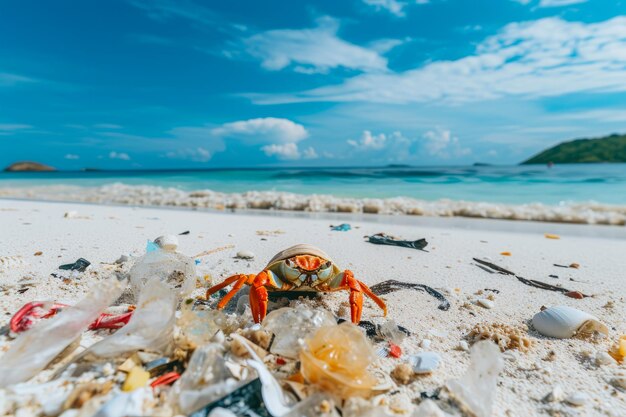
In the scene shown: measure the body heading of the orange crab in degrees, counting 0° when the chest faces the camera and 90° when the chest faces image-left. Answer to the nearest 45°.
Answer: approximately 0°

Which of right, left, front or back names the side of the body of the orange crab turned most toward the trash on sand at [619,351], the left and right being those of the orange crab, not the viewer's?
left

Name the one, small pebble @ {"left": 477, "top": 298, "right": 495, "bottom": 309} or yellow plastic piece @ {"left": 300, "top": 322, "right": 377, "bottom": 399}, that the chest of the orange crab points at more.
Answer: the yellow plastic piece

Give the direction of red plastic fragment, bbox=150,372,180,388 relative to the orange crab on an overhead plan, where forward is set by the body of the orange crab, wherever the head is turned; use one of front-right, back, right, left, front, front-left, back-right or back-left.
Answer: front-right

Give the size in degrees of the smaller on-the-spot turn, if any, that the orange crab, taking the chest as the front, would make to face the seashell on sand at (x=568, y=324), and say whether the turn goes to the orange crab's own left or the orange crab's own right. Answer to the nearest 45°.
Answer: approximately 90° to the orange crab's own left

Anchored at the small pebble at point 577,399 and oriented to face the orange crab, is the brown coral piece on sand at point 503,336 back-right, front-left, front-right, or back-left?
front-right

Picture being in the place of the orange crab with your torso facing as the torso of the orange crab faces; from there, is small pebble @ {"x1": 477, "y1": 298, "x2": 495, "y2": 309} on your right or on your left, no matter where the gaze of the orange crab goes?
on your left

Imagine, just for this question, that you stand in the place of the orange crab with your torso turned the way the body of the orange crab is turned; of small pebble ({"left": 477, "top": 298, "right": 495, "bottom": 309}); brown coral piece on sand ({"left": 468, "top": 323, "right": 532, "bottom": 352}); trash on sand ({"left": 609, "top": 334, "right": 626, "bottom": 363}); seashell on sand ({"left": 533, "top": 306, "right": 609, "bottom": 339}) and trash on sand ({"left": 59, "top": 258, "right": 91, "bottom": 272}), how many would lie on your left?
4

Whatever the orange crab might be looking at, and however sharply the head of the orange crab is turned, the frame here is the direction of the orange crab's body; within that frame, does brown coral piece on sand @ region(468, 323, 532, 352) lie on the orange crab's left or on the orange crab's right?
on the orange crab's left

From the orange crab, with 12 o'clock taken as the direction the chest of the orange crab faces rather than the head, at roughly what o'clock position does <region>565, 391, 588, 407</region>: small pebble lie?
The small pebble is roughly at 10 o'clock from the orange crab.

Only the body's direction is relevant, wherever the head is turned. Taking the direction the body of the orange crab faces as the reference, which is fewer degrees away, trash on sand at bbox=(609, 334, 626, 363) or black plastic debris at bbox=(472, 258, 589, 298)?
the trash on sand

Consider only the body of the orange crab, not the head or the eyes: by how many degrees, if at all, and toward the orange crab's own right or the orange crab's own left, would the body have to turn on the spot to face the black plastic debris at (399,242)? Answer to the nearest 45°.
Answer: approximately 135° to the orange crab's own left

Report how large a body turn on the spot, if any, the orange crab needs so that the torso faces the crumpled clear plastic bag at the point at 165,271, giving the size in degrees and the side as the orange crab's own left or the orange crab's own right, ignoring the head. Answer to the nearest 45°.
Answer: approximately 90° to the orange crab's own right

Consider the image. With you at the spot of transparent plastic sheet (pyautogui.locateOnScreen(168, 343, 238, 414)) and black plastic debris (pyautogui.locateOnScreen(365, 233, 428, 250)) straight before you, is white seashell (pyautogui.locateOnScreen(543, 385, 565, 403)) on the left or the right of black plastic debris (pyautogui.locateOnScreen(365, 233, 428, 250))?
right

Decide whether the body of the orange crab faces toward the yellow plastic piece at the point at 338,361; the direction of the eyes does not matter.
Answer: yes

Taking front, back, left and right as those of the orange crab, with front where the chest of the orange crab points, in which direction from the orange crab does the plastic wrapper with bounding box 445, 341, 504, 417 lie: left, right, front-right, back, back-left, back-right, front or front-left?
front-left

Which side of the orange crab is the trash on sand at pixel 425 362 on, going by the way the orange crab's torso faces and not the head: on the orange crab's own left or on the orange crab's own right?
on the orange crab's own left

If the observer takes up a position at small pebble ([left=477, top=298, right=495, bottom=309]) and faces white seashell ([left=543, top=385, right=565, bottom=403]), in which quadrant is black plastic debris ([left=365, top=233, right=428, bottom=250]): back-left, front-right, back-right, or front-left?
back-right

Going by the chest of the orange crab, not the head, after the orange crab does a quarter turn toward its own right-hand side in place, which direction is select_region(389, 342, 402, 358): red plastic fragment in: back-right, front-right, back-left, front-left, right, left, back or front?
back-left
